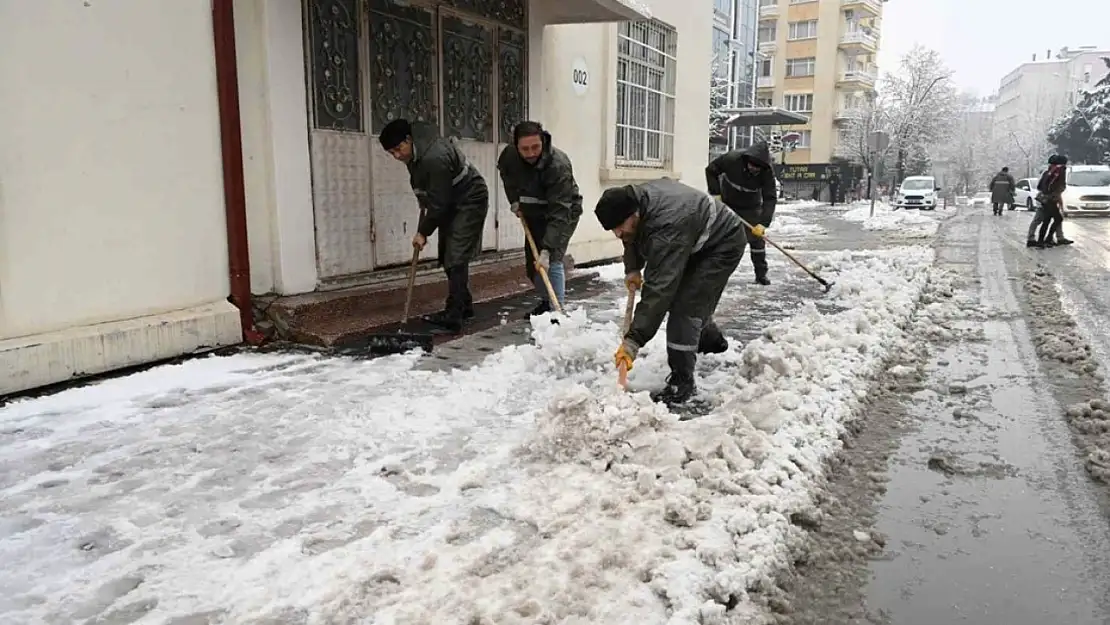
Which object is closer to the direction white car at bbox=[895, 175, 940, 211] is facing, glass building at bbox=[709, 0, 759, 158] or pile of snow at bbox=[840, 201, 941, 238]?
the pile of snow

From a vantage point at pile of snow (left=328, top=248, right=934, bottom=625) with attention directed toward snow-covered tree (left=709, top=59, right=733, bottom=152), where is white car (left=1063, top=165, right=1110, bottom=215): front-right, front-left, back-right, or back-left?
front-right

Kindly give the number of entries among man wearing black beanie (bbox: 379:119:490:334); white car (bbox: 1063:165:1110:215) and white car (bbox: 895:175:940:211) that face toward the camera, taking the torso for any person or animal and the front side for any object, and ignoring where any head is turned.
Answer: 2

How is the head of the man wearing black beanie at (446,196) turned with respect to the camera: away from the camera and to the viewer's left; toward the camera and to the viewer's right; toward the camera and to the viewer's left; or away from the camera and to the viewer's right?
toward the camera and to the viewer's left

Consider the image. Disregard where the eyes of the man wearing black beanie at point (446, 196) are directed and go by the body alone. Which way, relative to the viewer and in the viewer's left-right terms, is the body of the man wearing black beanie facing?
facing to the left of the viewer

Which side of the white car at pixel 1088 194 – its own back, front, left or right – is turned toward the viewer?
front

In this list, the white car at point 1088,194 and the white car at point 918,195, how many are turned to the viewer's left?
0

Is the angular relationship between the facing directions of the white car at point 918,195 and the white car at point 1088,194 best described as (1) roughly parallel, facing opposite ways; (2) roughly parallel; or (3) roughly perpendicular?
roughly parallel

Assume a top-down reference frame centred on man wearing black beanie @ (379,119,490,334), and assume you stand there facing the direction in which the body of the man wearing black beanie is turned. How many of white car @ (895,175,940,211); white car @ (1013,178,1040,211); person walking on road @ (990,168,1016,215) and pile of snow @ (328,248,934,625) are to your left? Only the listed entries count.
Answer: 1

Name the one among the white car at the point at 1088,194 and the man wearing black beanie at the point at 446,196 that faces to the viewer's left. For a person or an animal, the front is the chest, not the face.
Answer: the man wearing black beanie

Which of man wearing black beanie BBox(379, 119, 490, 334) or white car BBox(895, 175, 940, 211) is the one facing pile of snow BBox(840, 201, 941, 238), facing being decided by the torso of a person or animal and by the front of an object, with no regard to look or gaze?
the white car
